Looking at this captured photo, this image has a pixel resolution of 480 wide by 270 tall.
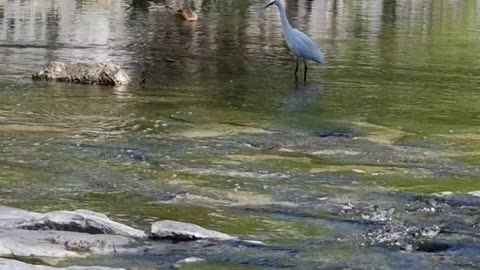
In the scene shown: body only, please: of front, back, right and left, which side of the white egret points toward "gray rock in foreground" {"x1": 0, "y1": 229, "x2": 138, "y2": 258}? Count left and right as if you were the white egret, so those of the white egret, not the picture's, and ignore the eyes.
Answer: left

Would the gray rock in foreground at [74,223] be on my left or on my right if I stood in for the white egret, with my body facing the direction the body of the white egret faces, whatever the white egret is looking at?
on my left

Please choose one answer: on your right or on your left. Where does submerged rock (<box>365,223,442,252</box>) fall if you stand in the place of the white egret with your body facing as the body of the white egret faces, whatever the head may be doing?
on your left

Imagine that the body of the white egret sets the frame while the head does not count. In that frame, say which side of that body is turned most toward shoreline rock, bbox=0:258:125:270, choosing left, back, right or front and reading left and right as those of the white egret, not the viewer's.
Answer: left

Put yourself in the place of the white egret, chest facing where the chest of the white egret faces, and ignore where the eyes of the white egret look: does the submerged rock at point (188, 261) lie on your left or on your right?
on your left

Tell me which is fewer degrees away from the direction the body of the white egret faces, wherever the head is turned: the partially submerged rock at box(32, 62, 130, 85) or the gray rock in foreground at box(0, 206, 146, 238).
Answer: the partially submerged rock

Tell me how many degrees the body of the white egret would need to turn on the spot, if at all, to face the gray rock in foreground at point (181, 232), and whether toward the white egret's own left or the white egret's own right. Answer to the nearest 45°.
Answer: approximately 90° to the white egret's own left

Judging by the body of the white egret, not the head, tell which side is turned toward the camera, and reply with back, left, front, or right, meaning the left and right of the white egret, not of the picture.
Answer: left
